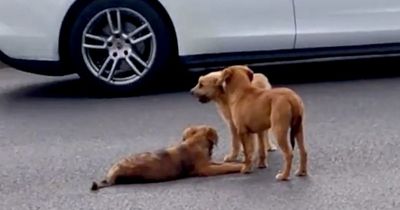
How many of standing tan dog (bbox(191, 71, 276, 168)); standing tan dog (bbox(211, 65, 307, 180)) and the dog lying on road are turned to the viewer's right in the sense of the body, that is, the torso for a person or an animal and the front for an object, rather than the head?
1

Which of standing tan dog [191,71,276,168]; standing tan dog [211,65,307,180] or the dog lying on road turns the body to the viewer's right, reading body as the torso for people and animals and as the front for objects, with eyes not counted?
the dog lying on road

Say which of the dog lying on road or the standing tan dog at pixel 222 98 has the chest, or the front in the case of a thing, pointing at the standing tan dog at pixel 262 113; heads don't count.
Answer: the dog lying on road

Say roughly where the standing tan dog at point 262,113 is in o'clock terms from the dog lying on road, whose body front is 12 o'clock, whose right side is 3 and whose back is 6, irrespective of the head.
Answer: The standing tan dog is roughly at 12 o'clock from the dog lying on road.

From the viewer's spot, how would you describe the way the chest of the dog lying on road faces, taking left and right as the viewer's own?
facing to the right of the viewer

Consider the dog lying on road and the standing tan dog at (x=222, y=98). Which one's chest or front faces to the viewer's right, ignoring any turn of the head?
the dog lying on road

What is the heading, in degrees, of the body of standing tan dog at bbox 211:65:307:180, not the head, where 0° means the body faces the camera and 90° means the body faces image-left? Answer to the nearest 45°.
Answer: approximately 135°

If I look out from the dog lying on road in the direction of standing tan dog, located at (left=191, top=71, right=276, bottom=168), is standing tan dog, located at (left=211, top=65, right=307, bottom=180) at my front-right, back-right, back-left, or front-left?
front-right

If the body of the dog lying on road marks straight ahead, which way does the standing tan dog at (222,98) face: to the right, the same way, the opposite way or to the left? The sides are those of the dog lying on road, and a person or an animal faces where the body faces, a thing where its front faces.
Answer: the opposite way

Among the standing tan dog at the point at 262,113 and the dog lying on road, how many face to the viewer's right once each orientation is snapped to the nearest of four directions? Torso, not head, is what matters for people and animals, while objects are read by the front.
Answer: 1

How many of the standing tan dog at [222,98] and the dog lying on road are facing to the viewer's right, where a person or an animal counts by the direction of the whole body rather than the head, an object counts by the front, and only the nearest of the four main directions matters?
1

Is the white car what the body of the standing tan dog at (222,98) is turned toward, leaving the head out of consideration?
no

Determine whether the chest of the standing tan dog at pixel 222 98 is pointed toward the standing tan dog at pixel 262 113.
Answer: no

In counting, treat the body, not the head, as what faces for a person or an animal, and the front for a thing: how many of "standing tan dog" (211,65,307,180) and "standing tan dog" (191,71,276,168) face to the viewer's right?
0

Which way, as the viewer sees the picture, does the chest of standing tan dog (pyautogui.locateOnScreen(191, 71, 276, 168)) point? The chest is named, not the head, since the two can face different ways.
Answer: to the viewer's left
